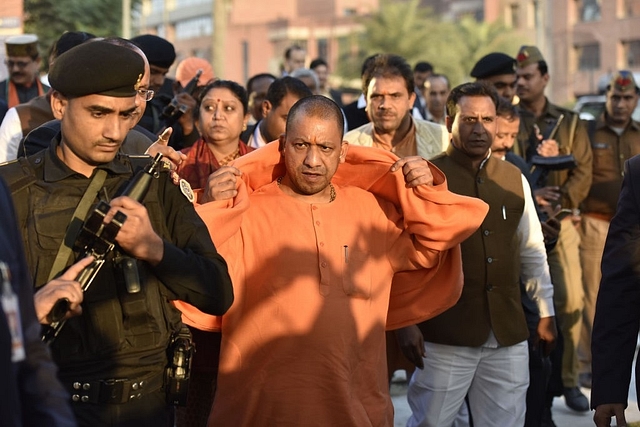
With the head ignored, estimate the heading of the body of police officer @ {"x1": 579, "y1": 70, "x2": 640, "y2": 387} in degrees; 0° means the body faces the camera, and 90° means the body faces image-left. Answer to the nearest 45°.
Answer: approximately 0°

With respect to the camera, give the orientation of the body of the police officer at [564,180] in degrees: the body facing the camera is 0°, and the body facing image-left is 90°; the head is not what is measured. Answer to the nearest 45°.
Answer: approximately 45°

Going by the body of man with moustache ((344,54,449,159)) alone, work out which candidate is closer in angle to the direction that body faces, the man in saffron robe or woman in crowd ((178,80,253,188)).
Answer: the man in saffron robe

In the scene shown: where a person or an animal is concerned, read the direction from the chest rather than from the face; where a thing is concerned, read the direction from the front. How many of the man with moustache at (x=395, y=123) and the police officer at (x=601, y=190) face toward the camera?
2

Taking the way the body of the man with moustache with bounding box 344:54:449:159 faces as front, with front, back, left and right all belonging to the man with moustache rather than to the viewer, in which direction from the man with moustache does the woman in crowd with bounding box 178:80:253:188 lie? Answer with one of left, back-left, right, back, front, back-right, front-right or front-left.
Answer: front-right
